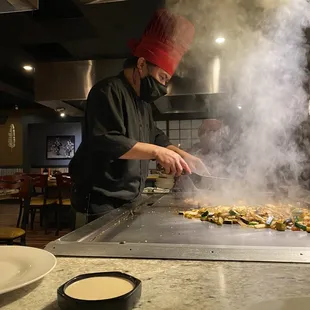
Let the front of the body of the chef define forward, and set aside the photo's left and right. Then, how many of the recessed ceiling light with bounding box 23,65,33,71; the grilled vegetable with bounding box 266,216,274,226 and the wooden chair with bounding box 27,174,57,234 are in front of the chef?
1

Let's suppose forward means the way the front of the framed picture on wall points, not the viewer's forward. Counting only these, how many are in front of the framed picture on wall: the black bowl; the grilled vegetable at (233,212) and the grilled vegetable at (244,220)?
3

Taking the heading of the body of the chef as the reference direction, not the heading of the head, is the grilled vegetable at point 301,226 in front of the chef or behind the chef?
in front

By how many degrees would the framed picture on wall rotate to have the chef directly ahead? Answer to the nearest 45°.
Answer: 0° — it already faces them

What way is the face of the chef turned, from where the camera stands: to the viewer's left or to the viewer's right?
to the viewer's right

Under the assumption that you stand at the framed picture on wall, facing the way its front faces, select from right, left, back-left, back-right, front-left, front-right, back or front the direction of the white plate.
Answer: front

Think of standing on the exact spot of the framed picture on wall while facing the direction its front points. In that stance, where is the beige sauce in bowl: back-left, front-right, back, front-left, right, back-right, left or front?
front

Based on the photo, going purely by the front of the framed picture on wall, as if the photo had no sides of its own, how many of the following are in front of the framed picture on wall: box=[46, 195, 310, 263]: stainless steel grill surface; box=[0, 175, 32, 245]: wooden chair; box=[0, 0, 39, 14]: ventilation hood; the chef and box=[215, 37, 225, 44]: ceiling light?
5

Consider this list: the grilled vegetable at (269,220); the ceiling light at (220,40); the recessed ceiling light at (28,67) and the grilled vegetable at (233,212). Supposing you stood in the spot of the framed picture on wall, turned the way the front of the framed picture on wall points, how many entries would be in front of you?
4

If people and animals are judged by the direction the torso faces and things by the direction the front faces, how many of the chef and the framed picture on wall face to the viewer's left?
0

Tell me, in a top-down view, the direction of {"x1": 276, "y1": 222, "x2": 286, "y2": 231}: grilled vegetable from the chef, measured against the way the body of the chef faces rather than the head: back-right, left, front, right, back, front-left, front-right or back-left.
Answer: front

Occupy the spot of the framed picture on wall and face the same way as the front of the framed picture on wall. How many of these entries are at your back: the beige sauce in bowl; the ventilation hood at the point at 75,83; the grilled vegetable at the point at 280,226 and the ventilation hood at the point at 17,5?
0

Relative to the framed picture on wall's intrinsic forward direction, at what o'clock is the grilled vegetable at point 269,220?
The grilled vegetable is roughly at 12 o'clock from the framed picture on wall.

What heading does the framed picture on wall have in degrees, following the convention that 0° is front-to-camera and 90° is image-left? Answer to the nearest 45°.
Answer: approximately 0°

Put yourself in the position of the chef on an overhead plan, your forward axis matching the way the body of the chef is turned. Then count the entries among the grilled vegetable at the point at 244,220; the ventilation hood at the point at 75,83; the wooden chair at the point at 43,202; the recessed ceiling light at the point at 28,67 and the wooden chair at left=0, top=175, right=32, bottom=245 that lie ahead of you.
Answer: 1

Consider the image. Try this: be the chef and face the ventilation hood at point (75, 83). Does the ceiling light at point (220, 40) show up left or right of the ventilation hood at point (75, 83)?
right

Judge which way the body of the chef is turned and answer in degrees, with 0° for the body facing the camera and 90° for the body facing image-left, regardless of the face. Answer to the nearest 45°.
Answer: approximately 315°
